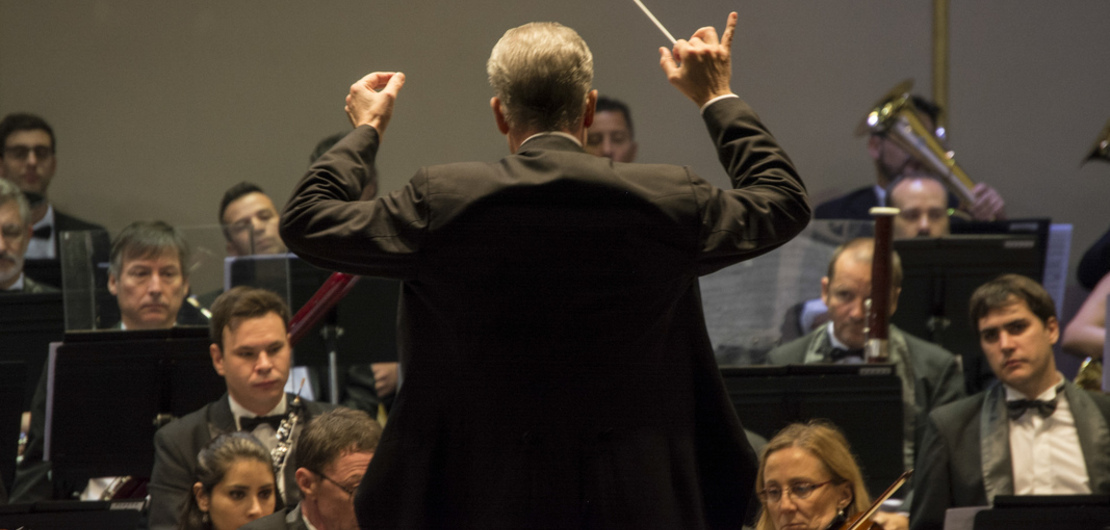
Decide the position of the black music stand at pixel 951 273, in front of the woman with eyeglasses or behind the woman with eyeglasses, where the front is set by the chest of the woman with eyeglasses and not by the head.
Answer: behind

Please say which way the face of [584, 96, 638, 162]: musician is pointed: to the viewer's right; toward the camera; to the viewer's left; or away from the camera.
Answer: toward the camera

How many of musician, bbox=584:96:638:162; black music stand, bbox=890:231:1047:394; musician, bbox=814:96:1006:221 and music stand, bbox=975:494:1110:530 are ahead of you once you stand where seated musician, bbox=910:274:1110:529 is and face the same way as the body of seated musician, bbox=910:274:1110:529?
1

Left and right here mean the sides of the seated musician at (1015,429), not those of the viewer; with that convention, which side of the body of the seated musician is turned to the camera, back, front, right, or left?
front

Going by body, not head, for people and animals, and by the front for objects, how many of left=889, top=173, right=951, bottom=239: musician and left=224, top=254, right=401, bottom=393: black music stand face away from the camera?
1

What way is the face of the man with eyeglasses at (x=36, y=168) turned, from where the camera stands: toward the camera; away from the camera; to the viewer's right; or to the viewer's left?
toward the camera

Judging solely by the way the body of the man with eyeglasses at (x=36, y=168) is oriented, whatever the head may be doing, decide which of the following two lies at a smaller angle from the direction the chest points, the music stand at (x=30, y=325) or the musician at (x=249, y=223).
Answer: the music stand

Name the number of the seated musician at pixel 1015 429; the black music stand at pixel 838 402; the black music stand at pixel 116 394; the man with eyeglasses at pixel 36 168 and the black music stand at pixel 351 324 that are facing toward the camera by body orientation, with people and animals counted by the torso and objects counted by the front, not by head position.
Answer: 2

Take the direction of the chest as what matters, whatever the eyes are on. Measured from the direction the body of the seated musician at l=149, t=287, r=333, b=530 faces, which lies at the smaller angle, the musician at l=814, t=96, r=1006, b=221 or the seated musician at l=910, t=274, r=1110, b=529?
the seated musician

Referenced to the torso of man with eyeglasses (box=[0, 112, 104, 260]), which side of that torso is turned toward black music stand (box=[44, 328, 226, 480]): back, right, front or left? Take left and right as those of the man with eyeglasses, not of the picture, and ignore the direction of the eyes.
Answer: front

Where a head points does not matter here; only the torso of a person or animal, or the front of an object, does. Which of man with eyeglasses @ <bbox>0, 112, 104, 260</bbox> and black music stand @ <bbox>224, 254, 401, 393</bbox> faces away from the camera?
the black music stand

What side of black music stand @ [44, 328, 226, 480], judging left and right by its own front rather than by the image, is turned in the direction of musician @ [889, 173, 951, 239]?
right

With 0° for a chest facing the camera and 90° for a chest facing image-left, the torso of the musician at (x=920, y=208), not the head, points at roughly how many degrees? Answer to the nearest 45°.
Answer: approximately 0°

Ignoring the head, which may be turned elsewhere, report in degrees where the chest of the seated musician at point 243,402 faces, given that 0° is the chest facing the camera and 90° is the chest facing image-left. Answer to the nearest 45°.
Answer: approximately 315°

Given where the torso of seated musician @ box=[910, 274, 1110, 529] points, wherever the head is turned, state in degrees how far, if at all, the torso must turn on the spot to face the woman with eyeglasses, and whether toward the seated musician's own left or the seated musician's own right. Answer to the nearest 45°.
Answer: approximately 45° to the seated musician's own right

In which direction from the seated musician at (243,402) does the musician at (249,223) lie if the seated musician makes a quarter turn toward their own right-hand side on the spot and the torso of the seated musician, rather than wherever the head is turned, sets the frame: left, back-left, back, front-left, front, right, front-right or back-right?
back-right

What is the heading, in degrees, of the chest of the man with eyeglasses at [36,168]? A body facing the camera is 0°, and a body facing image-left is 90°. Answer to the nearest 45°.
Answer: approximately 0°

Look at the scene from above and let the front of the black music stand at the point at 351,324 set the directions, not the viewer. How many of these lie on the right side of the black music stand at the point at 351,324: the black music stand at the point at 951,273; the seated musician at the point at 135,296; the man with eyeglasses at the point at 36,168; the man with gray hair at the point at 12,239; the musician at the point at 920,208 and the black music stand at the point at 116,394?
2

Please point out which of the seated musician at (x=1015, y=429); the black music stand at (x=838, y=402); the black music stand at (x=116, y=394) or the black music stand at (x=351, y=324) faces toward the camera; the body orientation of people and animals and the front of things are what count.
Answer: the seated musician

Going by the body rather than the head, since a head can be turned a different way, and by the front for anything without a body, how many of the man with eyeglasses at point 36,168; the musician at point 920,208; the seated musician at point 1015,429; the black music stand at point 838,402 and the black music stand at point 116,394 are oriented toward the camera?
3
